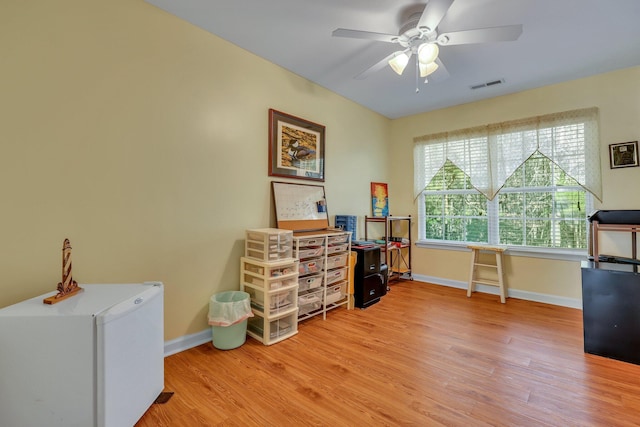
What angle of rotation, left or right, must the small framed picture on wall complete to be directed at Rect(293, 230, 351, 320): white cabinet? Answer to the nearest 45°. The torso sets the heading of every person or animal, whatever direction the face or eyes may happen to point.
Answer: approximately 45° to its right

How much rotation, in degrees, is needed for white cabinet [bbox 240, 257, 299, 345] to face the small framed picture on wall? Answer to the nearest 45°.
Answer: approximately 45° to its left

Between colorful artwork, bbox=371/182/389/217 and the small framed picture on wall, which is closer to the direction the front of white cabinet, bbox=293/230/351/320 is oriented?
the small framed picture on wall

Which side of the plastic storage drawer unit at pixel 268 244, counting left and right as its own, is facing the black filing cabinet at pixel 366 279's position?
left

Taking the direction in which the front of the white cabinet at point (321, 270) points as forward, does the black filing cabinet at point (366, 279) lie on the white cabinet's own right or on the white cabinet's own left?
on the white cabinet's own left

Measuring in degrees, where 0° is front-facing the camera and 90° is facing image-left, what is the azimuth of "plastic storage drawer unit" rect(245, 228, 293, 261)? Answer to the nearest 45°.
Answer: approximately 315°

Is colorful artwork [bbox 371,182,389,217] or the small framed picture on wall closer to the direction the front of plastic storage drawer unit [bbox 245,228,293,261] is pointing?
the small framed picture on wall

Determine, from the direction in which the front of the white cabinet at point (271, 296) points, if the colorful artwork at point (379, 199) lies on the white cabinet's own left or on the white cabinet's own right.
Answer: on the white cabinet's own left

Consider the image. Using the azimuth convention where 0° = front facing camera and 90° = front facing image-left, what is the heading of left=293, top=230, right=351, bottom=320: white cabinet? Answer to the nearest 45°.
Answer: approximately 315°

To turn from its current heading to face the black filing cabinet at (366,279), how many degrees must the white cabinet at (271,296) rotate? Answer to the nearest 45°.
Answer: approximately 90° to its left
